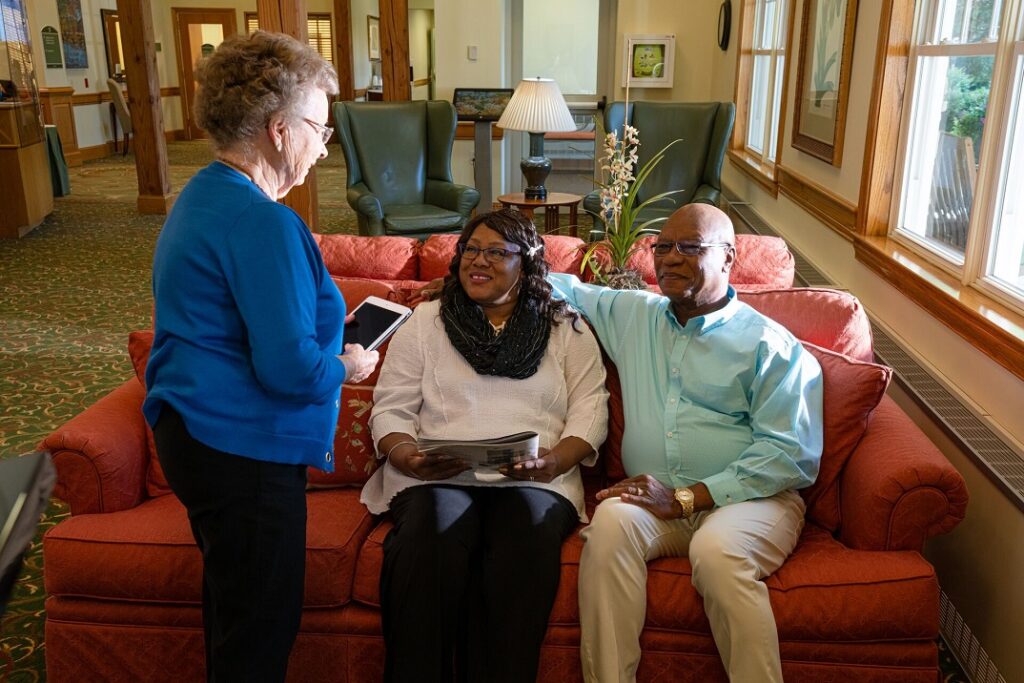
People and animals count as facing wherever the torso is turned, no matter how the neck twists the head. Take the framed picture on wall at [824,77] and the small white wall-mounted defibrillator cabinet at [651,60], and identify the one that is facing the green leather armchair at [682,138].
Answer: the small white wall-mounted defibrillator cabinet

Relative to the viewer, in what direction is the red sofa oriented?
toward the camera

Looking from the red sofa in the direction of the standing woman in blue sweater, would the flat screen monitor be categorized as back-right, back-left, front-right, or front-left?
back-right

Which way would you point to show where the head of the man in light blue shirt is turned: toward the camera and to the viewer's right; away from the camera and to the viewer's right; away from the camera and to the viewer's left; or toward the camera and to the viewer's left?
toward the camera and to the viewer's left

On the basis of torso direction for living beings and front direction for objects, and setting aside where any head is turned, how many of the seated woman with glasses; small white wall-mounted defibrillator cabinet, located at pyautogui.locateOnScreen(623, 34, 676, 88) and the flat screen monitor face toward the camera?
3

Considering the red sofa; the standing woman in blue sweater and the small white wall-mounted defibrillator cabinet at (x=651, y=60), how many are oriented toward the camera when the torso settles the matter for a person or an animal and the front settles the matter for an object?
2

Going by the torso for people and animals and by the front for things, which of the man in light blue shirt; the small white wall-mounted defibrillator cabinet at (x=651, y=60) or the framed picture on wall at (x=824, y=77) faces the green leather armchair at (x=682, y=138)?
the small white wall-mounted defibrillator cabinet

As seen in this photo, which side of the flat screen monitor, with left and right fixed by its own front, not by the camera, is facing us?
front

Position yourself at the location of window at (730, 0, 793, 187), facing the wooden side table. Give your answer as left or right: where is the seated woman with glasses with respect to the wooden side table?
left

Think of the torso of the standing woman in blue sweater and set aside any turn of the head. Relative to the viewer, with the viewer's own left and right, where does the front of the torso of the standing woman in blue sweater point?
facing to the right of the viewer

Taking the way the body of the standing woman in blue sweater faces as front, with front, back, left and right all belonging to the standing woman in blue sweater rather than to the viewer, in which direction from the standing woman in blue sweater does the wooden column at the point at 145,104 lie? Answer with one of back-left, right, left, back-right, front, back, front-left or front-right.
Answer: left

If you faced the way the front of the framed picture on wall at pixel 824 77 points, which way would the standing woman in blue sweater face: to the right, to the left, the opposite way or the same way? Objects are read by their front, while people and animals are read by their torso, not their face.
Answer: the opposite way

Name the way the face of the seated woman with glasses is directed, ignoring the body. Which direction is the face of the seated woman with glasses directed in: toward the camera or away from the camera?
toward the camera

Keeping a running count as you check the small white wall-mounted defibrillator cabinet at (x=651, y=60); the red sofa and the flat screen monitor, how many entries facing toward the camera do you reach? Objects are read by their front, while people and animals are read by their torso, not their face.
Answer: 3

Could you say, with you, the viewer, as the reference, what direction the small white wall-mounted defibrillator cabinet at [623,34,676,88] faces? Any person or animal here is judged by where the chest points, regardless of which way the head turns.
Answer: facing the viewer
